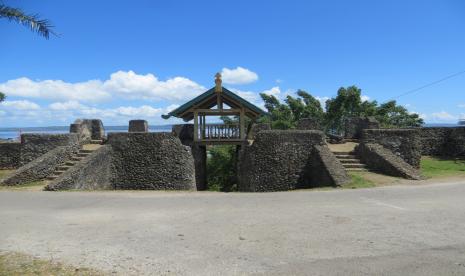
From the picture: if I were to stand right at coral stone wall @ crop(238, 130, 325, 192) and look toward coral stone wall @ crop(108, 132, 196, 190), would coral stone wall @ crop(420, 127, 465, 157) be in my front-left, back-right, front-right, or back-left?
back-right

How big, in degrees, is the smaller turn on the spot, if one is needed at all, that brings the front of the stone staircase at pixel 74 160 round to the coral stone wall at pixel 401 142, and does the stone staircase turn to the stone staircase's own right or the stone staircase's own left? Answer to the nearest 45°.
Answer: approximately 135° to the stone staircase's own left

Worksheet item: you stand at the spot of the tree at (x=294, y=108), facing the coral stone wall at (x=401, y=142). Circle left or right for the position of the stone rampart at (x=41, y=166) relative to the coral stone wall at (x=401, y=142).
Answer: right

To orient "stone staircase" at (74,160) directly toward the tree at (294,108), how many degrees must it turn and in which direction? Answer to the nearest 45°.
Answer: approximately 180°

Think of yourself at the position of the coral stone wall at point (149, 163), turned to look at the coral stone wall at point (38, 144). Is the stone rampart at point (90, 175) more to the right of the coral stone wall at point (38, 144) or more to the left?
left

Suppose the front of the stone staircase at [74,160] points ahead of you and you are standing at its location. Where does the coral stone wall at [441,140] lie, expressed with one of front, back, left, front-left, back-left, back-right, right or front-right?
back-left

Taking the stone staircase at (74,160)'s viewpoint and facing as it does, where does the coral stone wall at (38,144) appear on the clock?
The coral stone wall is roughly at 3 o'clock from the stone staircase.

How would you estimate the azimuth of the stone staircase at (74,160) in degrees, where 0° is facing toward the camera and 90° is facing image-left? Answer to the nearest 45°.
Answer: approximately 45°
